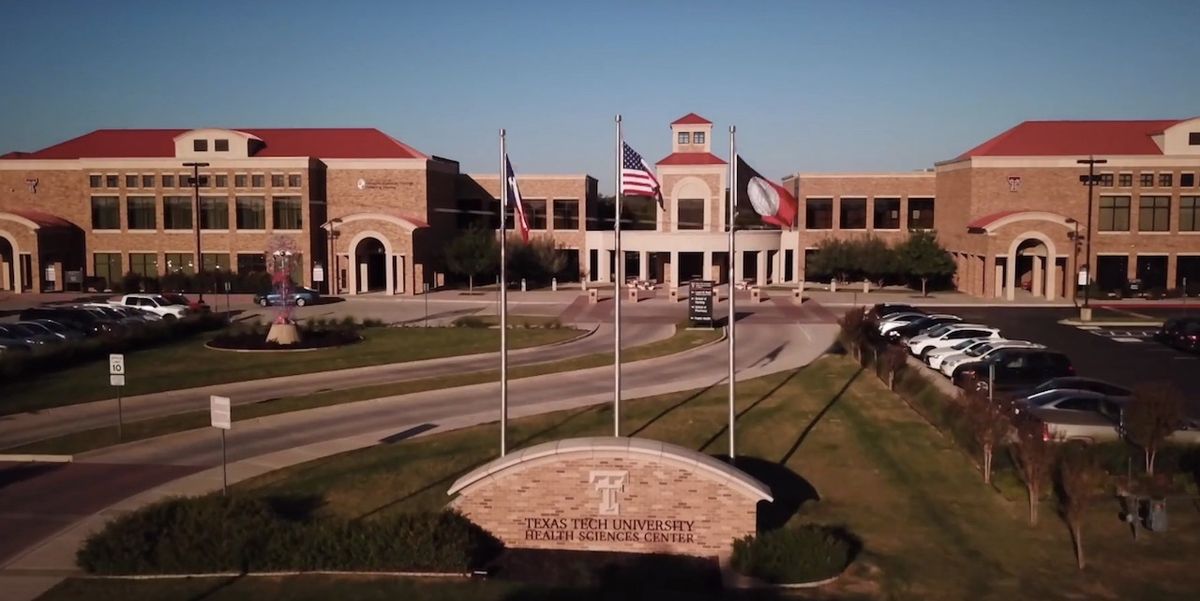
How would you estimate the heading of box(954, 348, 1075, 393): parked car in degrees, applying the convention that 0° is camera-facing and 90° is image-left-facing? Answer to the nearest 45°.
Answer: approximately 45°

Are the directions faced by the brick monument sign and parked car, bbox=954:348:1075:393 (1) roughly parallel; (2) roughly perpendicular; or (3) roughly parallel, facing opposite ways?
roughly perpendicular

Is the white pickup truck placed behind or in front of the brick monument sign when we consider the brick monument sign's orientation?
behind

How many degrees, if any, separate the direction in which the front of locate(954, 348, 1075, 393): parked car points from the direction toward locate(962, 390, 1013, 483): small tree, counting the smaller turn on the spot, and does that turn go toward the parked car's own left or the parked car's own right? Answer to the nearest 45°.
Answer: approximately 45° to the parked car's own left

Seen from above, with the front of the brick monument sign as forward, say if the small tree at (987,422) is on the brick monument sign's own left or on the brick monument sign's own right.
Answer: on the brick monument sign's own left

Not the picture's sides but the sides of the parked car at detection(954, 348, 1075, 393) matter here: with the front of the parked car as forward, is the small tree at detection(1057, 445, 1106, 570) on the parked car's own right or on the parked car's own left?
on the parked car's own left

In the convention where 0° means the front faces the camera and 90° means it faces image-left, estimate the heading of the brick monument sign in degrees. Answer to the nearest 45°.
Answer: approximately 0°

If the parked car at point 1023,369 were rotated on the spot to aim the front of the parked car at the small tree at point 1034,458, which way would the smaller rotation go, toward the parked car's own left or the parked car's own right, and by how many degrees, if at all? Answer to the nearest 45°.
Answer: approximately 45° to the parked car's own left
